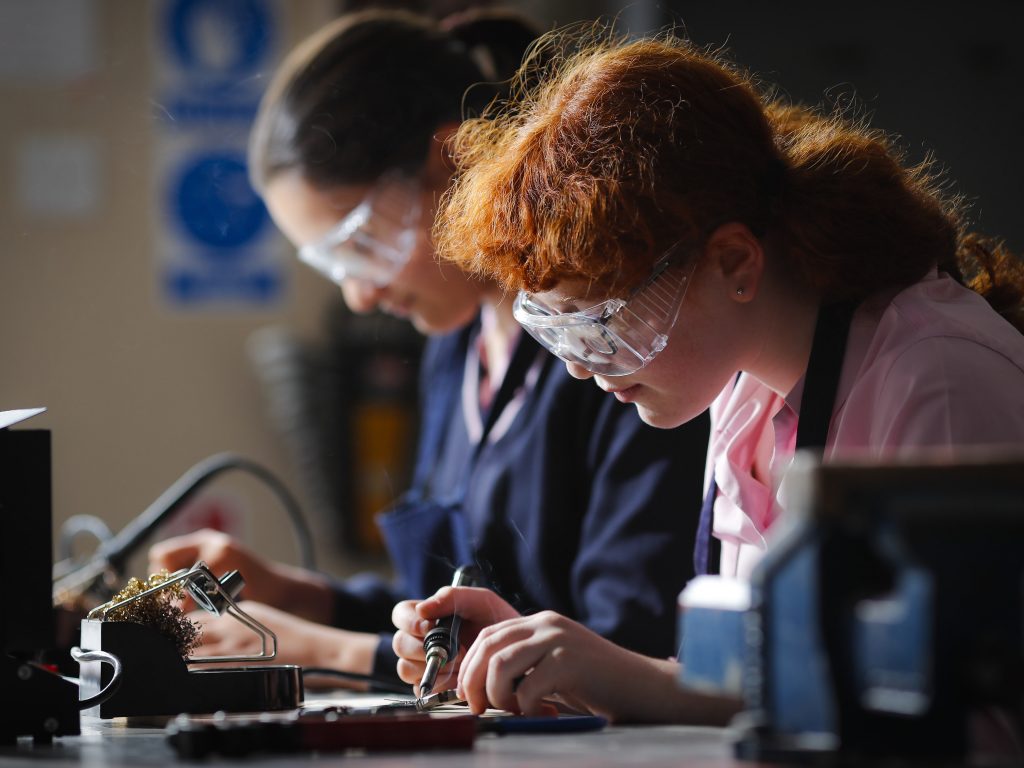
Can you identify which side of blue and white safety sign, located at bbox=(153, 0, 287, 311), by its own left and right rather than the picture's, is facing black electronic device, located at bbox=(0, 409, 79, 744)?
front

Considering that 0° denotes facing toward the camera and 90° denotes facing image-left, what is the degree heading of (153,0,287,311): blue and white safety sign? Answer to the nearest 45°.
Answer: approximately 0°

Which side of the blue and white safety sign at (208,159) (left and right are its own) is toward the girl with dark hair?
front

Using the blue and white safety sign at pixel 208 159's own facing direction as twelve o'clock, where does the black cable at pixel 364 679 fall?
The black cable is roughly at 12 o'clock from the blue and white safety sign.
